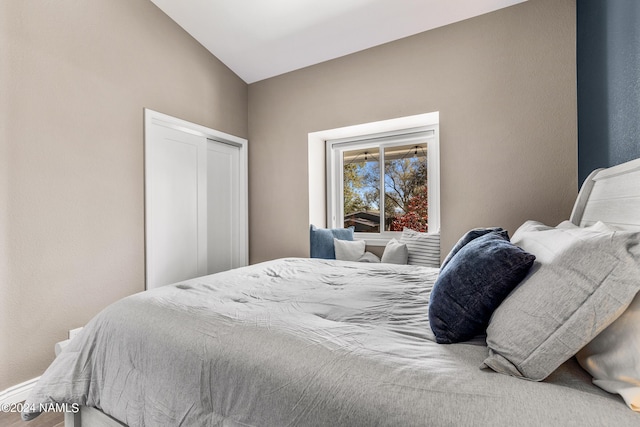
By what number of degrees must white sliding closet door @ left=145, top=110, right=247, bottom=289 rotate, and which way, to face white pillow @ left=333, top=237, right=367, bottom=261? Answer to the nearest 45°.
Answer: approximately 45° to its left

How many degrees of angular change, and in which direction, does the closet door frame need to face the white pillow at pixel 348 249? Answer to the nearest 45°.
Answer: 0° — it already faces it

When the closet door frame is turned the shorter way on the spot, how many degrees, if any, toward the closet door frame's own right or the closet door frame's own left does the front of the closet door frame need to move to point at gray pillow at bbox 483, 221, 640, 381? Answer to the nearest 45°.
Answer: approximately 45° to the closet door frame's own right

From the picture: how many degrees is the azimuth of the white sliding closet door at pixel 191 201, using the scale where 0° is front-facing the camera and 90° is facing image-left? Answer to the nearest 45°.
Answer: approximately 315°
